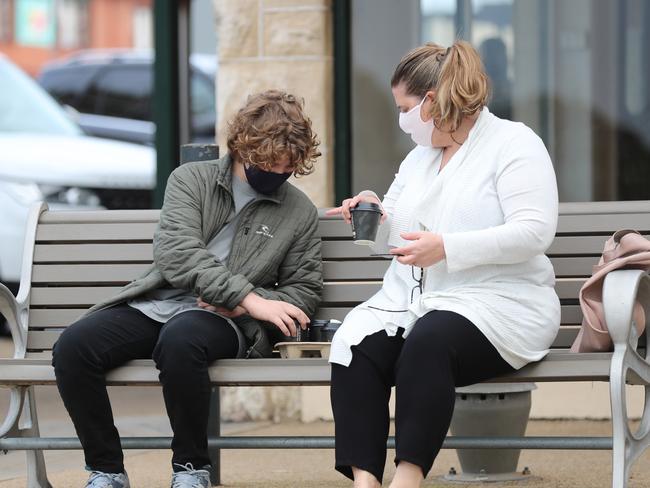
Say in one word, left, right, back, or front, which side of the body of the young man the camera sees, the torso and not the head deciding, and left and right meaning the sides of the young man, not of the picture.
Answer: front

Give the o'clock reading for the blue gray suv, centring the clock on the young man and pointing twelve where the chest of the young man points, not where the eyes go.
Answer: The blue gray suv is roughly at 6 o'clock from the young man.

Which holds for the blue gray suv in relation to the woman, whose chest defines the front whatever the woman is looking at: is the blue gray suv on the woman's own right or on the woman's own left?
on the woman's own right

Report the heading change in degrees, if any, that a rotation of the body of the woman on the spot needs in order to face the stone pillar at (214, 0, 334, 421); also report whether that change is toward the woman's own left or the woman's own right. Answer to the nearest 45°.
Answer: approximately 135° to the woman's own right

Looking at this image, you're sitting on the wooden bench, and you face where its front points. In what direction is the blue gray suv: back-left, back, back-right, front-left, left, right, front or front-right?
back

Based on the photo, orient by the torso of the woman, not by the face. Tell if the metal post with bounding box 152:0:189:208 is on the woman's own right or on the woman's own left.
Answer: on the woman's own right

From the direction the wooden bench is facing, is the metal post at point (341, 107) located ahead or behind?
behind

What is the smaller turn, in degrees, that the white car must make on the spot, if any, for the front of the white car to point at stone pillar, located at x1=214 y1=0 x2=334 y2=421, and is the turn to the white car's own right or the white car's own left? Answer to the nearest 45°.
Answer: approximately 45° to the white car's own right

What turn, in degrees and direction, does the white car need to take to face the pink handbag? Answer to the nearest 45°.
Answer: approximately 45° to its right

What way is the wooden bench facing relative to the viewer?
toward the camera

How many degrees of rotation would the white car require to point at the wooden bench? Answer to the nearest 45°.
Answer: approximately 45° to its right

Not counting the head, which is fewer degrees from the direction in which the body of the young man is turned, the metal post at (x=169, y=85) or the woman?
the woman

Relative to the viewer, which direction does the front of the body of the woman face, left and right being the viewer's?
facing the viewer and to the left of the viewer

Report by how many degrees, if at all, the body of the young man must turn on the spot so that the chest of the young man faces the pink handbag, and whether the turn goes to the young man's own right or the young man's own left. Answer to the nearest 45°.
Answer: approximately 90° to the young man's own left

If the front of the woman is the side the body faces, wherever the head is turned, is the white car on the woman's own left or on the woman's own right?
on the woman's own right

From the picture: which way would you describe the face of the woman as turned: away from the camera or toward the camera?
toward the camera
